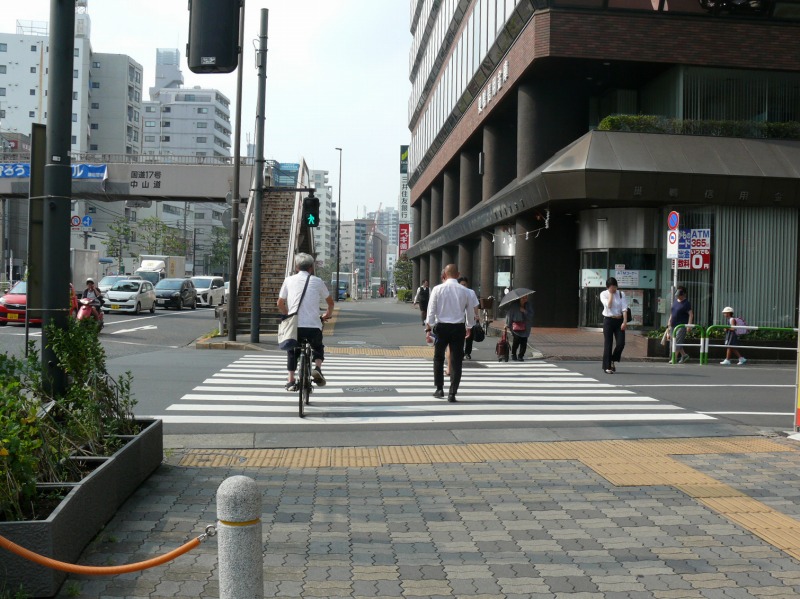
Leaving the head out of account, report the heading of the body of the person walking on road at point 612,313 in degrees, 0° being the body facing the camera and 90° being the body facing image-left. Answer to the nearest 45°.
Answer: approximately 0°

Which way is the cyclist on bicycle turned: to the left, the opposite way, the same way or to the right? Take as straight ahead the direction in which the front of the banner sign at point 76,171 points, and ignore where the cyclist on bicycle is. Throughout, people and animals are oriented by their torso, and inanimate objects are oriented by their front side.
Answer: the opposite way

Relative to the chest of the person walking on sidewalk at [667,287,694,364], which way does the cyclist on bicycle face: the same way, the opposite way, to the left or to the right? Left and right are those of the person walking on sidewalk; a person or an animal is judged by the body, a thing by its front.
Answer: to the right

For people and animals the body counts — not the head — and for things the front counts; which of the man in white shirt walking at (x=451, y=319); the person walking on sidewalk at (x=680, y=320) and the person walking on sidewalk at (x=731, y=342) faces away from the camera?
the man in white shirt walking

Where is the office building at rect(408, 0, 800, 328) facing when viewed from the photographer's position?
facing the viewer and to the left of the viewer

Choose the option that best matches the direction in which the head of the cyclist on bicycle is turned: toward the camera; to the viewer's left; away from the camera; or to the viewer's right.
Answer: away from the camera

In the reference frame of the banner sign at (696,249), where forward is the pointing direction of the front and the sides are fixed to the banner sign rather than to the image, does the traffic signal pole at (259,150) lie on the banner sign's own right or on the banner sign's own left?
on the banner sign's own right

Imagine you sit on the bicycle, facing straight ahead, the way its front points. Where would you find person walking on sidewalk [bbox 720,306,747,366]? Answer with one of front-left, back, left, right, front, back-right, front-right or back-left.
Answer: front-right

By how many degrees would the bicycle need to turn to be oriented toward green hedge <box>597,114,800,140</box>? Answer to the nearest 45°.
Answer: approximately 45° to its right
